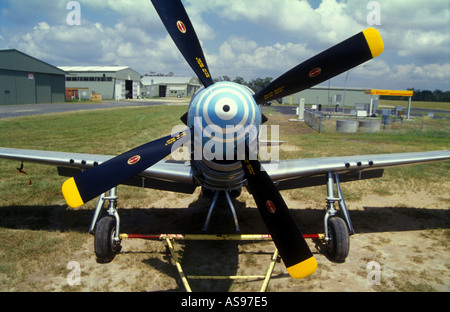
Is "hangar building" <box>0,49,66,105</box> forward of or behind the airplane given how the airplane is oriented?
behind

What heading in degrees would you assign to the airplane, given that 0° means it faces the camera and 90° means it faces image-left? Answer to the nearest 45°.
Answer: approximately 0°
